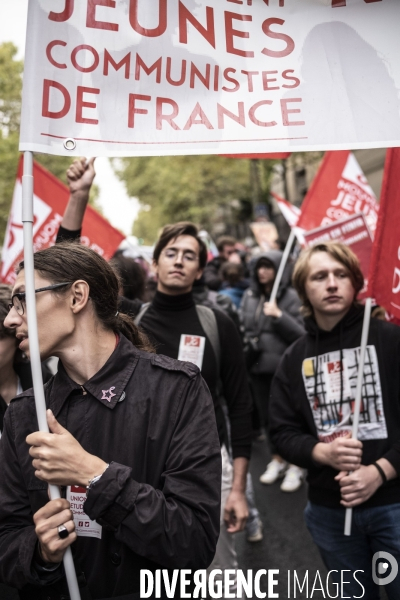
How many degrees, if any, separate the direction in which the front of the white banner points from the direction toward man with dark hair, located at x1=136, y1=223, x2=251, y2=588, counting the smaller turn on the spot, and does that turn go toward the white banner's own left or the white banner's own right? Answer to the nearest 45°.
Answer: approximately 180°

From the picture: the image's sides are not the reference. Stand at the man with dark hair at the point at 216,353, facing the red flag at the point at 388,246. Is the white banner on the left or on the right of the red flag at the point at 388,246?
right

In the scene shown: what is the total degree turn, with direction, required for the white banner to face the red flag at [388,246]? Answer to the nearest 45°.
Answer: approximately 135° to its left

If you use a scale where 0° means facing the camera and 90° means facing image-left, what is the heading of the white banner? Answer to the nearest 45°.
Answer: approximately 0°

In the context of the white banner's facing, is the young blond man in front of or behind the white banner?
behind

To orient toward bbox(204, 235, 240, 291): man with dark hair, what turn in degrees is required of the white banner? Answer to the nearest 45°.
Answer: approximately 180°

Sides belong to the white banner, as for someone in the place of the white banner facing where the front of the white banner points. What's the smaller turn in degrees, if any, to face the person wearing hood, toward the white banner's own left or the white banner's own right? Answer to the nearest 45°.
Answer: approximately 180°
